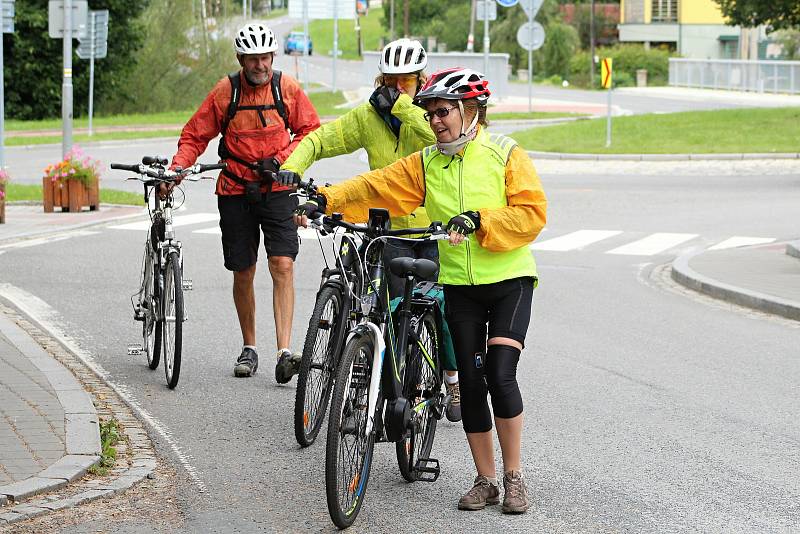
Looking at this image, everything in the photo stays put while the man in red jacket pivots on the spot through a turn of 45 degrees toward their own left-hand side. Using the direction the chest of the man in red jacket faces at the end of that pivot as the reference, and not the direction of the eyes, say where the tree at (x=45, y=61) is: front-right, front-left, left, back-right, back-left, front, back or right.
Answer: back-left

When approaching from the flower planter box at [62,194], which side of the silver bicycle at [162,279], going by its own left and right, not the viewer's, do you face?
back

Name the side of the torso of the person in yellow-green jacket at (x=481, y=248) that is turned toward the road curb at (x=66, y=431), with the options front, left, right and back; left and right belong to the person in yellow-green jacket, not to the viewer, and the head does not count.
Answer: right

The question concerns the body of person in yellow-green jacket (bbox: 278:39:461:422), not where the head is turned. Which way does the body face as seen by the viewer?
toward the camera

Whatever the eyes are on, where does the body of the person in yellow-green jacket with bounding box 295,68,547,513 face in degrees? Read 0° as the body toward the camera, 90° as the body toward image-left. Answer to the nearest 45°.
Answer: approximately 45°

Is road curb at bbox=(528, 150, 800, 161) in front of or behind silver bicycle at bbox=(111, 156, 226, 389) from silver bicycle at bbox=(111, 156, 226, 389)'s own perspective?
behind

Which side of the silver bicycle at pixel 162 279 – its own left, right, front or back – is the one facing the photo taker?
front

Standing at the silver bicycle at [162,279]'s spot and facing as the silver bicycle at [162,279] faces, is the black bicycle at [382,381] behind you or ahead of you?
ahead

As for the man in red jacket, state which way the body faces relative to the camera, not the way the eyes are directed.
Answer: toward the camera

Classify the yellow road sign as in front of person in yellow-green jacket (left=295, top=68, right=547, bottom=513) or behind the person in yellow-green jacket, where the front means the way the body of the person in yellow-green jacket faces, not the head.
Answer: behind
